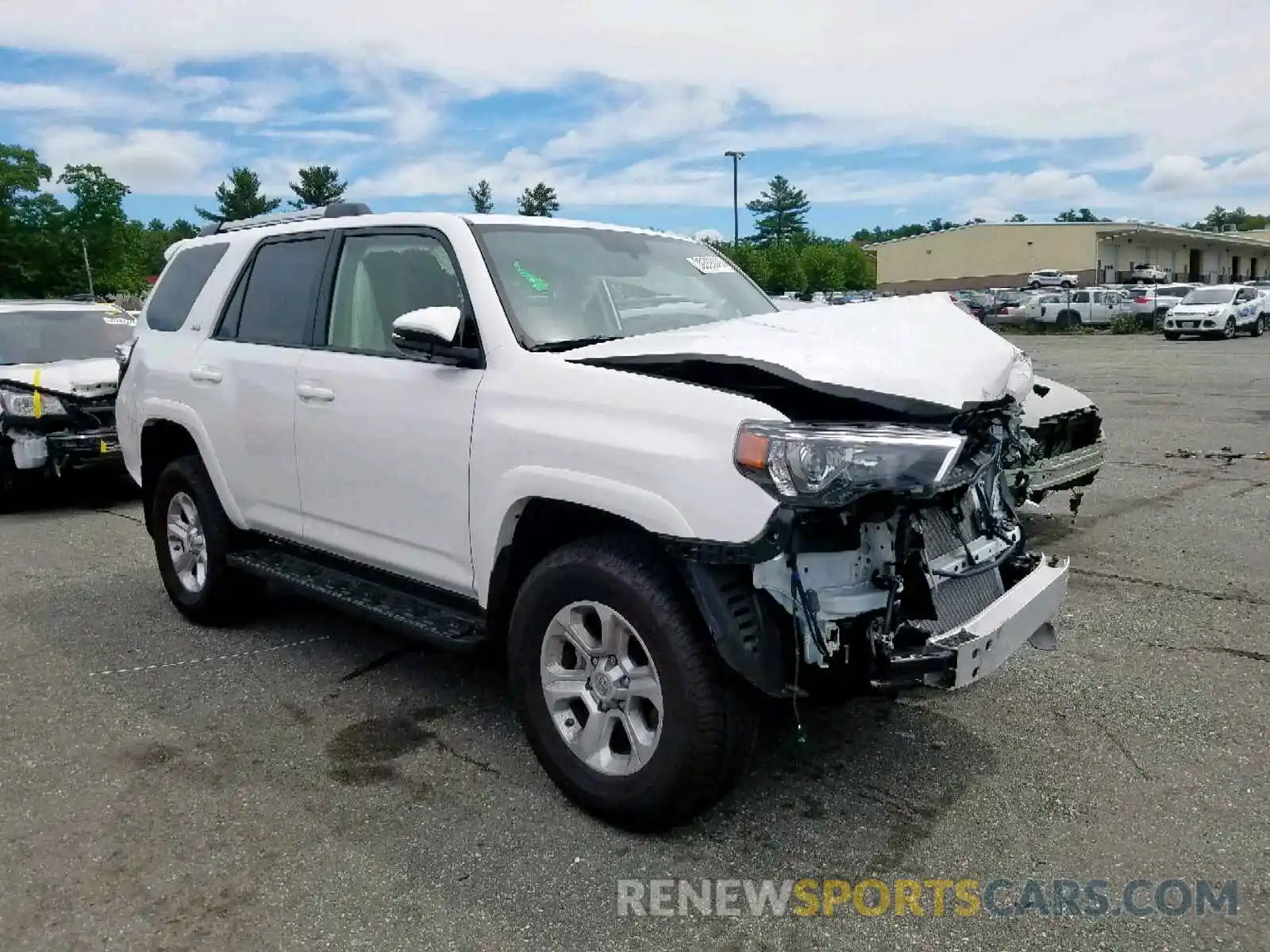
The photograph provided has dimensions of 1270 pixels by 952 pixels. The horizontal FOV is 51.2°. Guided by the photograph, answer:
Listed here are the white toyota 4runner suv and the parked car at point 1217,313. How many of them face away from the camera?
0

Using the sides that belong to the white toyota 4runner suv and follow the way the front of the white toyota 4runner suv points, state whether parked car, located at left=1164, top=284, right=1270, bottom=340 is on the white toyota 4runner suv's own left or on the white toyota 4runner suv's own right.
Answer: on the white toyota 4runner suv's own left

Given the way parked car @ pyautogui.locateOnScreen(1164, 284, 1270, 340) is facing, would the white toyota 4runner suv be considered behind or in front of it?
in front

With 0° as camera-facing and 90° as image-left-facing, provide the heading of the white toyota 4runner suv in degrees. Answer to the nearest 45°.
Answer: approximately 315°

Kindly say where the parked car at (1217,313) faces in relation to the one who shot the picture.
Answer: facing the viewer and to the left of the viewer

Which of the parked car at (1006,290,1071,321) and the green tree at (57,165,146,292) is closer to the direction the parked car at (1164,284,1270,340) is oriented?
the green tree

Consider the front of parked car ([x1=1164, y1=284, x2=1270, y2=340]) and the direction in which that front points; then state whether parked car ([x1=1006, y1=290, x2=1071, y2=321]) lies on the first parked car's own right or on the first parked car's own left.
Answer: on the first parked car's own right

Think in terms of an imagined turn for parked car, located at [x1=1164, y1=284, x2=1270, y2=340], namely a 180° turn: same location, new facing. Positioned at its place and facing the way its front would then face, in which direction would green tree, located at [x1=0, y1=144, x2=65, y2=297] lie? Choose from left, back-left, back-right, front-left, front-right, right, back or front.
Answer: back-left

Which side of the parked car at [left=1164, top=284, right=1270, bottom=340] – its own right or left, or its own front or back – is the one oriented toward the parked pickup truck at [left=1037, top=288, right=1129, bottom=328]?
right
